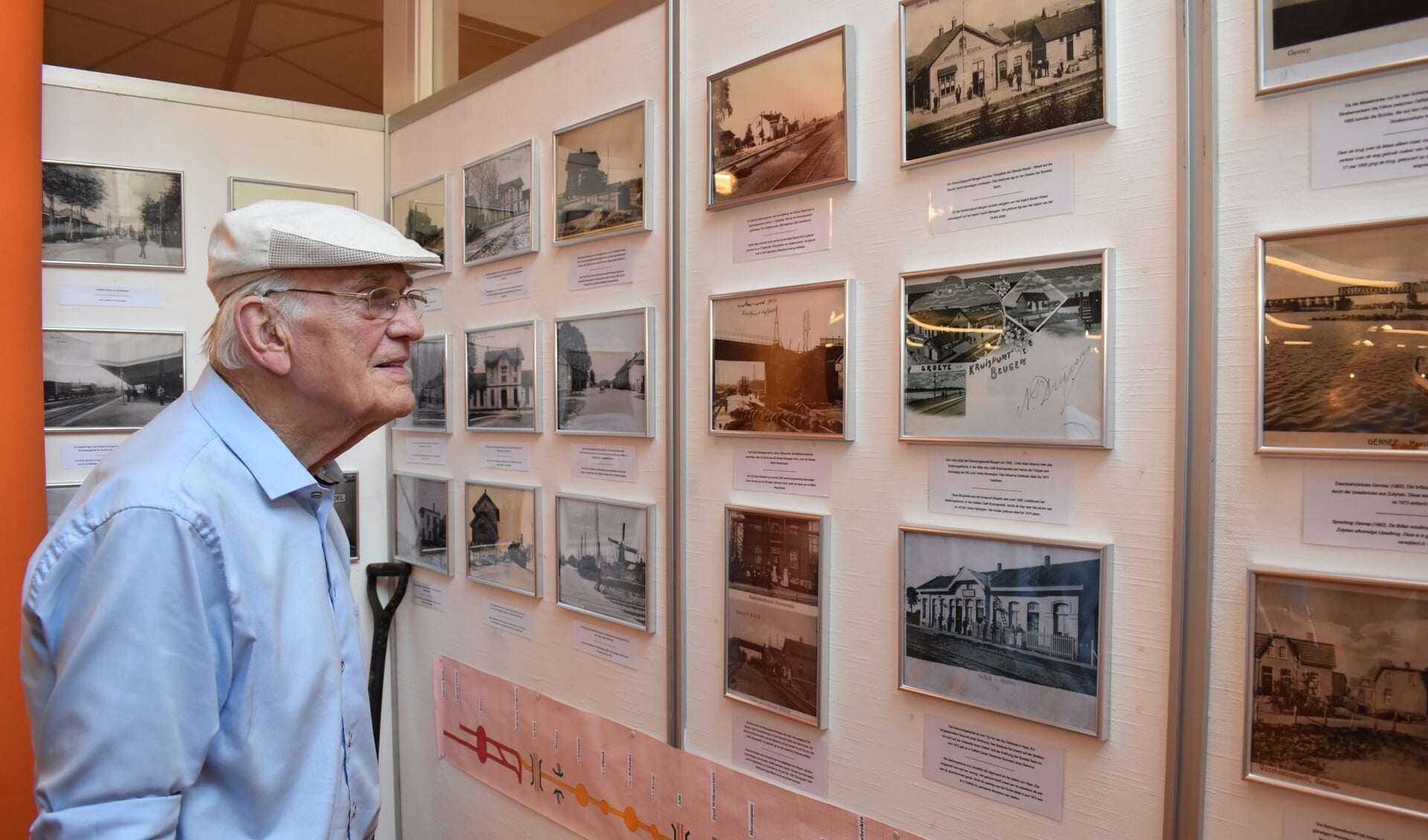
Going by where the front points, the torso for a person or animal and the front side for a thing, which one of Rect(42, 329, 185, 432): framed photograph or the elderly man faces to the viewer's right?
the elderly man

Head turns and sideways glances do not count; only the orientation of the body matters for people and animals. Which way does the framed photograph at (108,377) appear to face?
toward the camera

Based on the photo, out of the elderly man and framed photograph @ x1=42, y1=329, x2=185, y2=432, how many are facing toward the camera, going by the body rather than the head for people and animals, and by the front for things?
1

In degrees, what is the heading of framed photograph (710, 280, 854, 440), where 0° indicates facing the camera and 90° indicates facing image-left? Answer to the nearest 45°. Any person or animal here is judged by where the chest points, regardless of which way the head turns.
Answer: approximately 45°

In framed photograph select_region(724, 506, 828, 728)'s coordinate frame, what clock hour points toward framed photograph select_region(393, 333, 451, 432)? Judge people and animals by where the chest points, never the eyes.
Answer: framed photograph select_region(393, 333, 451, 432) is roughly at 3 o'clock from framed photograph select_region(724, 506, 828, 728).

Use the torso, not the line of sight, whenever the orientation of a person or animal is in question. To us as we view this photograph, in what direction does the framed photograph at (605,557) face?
facing the viewer and to the left of the viewer

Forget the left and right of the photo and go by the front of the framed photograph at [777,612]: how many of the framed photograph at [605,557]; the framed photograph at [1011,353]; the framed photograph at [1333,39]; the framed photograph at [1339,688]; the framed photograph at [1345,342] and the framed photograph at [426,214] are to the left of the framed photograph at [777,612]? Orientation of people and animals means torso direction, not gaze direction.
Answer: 4

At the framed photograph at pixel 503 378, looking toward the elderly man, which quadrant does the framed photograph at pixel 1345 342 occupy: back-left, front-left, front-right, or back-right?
front-left

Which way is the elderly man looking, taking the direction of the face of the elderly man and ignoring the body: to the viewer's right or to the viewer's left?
to the viewer's right

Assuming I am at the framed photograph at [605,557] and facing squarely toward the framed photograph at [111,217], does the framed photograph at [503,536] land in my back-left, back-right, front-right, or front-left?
front-right
